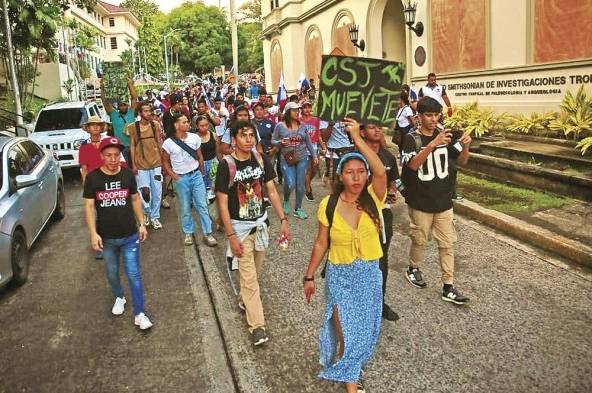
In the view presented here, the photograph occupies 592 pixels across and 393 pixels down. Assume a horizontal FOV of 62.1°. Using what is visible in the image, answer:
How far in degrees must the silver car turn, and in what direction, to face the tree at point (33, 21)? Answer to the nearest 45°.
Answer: approximately 135° to its right

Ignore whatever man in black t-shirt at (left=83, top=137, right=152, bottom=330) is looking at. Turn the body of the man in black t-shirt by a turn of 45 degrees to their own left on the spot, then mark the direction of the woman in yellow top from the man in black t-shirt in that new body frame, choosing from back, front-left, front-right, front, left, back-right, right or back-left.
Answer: front

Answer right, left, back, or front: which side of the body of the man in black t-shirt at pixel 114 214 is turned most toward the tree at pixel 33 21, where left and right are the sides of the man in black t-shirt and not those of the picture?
back

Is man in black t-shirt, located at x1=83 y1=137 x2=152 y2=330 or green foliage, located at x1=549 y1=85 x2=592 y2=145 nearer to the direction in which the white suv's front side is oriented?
the man in black t-shirt

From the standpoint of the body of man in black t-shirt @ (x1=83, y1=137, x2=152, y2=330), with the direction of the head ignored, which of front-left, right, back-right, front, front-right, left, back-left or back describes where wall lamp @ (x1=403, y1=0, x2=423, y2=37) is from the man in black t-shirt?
back-left

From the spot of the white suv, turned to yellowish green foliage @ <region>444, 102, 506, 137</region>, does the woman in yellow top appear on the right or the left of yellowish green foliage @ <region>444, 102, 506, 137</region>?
right

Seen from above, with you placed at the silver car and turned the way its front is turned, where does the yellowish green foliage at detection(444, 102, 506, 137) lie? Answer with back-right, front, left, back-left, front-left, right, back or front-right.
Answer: back-left

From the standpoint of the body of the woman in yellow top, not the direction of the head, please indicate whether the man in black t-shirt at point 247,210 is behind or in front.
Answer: behind

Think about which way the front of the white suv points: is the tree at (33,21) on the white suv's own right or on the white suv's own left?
on the white suv's own right

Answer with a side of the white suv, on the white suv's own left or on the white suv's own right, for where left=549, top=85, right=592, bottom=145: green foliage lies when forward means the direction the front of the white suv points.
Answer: on the white suv's own left

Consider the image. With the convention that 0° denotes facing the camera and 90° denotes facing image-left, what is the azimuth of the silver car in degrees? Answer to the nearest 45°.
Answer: approximately 45°

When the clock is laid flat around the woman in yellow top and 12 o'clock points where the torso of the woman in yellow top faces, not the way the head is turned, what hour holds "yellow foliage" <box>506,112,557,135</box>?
The yellow foliage is roughly at 7 o'clock from the woman in yellow top.

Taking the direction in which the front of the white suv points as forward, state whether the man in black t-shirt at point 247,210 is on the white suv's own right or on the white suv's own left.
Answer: on the white suv's own left
